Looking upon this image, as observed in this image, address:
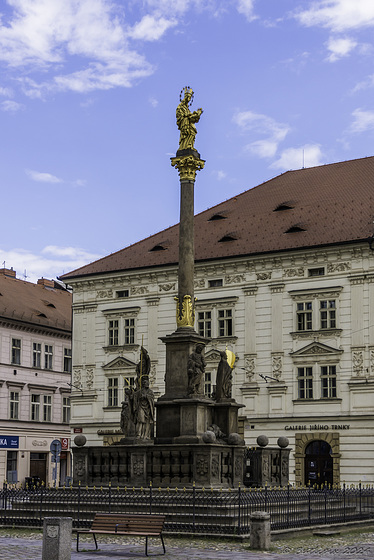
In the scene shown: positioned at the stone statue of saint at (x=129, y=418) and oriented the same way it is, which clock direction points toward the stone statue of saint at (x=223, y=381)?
the stone statue of saint at (x=223, y=381) is roughly at 6 o'clock from the stone statue of saint at (x=129, y=418).

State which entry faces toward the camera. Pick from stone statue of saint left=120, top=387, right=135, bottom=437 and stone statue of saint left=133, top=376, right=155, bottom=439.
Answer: stone statue of saint left=133, top=376, right=155, bottom=439

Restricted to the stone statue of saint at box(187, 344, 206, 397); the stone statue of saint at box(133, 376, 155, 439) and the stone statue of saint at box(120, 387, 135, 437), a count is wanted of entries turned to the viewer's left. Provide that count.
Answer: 1

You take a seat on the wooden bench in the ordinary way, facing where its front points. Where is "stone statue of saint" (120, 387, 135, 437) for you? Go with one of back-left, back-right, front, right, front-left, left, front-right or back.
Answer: back-right

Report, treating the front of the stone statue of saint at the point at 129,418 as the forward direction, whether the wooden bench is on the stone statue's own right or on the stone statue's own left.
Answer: on the stone statue's own left

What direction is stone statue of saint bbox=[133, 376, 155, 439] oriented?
toward the camera

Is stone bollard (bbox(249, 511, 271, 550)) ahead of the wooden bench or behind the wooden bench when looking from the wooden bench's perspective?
behind

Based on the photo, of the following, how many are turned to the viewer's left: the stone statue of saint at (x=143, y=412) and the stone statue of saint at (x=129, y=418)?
1

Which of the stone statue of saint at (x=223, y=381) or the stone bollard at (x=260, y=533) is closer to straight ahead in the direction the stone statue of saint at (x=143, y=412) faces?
the stone bollard

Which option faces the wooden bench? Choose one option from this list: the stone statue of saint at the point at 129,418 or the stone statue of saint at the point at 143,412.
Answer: the stone statue of saint at the point at 143,412

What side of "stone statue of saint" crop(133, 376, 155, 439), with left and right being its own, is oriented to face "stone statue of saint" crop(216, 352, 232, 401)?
left

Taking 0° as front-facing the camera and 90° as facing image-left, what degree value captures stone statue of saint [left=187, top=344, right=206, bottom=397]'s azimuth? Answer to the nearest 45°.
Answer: approximately 315°

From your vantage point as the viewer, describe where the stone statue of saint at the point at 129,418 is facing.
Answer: facing to the left of the viewer

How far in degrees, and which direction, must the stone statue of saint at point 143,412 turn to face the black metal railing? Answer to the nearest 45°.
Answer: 0° — it already faces it
